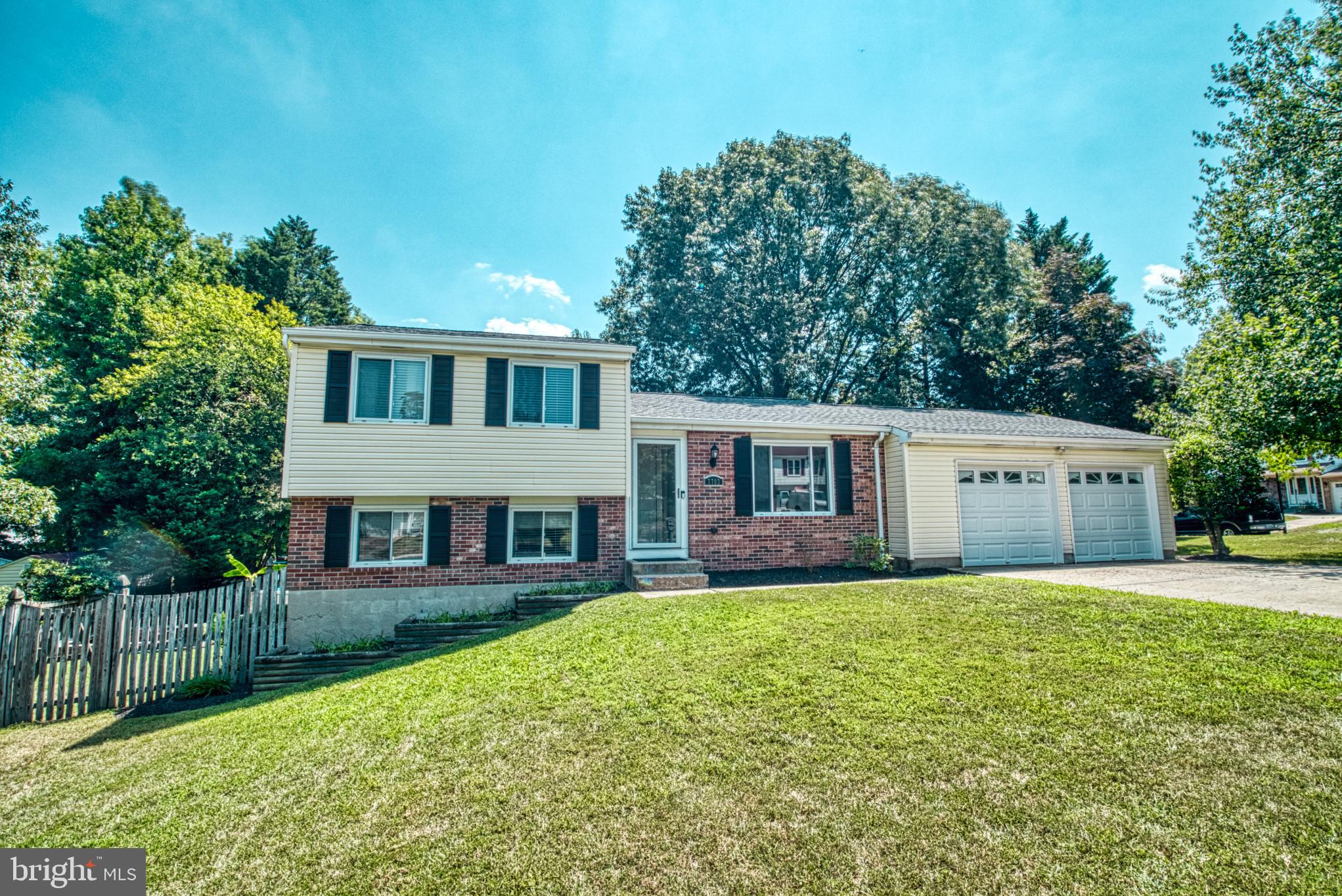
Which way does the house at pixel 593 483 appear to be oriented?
toward the camera

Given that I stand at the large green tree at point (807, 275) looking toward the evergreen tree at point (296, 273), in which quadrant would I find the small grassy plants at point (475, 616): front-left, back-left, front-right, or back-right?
front-left

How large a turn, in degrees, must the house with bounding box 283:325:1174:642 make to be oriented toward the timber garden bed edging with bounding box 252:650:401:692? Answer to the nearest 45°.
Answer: approximately 45° to its right

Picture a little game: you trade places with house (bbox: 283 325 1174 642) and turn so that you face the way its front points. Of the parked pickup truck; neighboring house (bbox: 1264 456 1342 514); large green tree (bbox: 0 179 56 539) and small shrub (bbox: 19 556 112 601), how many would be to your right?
2

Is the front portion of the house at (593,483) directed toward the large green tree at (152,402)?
no

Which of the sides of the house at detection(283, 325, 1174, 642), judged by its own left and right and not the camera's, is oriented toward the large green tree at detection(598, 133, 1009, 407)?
back

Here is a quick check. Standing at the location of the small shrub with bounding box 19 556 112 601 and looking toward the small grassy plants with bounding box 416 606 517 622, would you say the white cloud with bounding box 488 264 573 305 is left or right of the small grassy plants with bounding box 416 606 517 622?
left

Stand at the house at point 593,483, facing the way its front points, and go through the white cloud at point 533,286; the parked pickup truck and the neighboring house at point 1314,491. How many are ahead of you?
0

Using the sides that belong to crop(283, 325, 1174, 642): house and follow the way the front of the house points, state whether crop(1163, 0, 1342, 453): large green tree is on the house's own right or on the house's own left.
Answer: on the house's own left

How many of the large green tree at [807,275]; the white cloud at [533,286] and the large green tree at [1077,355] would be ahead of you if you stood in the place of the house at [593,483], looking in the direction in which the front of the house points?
0

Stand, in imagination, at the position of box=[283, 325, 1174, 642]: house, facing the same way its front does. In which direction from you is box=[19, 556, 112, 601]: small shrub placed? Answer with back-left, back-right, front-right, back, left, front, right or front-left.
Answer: right

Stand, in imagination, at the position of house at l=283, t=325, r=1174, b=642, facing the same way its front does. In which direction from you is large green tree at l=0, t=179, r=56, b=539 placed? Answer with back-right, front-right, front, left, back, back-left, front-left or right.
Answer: right

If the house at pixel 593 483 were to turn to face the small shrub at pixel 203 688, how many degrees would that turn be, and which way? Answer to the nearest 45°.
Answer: approximately 45° to its right

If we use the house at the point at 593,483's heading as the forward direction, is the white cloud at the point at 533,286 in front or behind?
behind

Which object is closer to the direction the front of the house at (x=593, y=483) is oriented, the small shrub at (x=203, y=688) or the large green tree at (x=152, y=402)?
the small shrub
